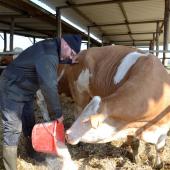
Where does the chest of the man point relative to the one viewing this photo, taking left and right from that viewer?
facing to the right of the viewer

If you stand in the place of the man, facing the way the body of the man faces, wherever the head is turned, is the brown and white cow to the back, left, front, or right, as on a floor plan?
front
